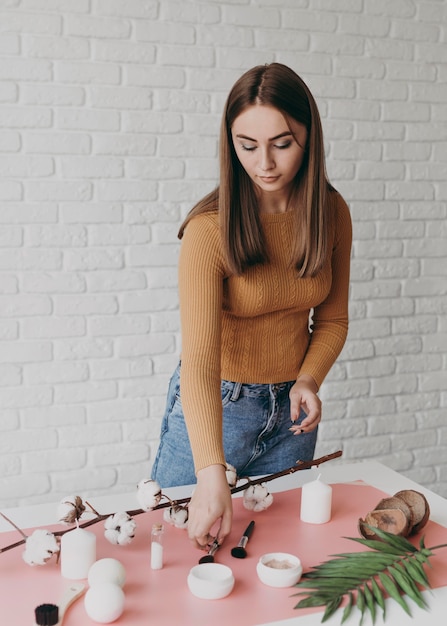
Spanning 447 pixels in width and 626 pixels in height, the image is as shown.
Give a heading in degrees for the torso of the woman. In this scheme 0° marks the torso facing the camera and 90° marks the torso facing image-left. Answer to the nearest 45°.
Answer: approximately 315°

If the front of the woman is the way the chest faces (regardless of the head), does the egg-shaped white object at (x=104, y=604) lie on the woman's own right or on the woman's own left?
on the woman's own right

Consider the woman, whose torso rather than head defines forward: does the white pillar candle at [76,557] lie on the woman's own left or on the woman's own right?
on the woman's own right

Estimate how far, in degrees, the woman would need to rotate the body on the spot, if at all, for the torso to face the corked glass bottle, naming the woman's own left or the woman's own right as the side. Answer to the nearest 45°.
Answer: approximately 45° to the woman's own right

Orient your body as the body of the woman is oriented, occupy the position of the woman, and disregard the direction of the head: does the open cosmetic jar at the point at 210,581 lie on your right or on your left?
on your right

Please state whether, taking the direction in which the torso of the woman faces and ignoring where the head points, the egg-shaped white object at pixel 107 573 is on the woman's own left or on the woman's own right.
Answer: on the woman's own right

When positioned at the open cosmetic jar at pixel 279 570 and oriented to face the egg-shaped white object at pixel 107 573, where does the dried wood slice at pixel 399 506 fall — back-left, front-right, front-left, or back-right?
back-right

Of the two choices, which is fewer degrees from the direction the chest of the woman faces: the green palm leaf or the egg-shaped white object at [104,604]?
the green palm leaf
